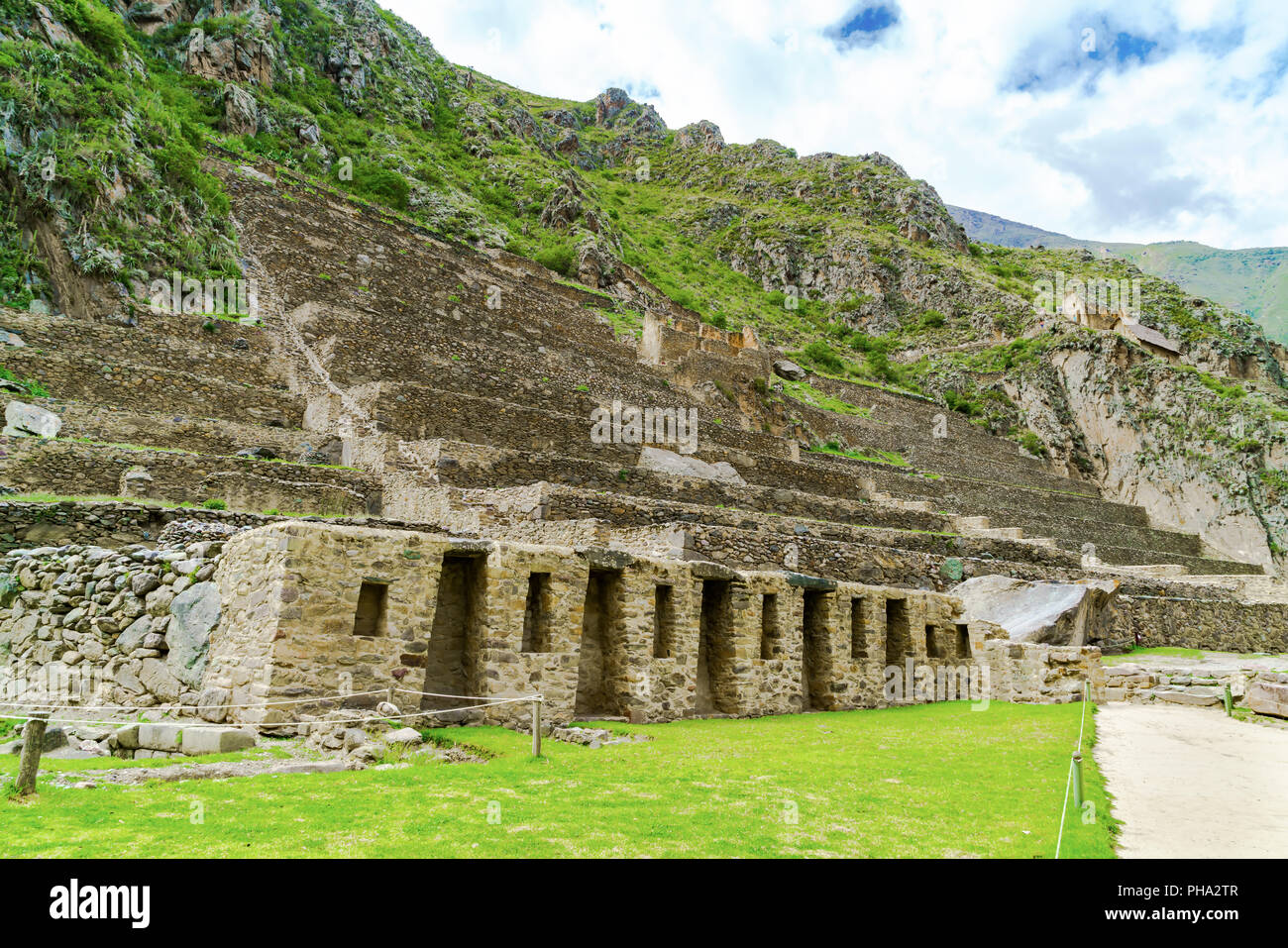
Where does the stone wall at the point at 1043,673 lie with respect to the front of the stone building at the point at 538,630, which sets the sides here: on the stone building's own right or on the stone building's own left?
on the stone building's own left

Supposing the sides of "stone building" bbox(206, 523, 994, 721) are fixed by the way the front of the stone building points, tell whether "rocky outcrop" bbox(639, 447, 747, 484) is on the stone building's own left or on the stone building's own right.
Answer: on the stone building's own left

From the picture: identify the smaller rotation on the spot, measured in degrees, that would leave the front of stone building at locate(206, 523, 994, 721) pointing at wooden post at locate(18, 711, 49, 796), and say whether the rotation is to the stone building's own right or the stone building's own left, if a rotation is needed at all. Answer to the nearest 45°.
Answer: approximately 90° to the stone building's own right

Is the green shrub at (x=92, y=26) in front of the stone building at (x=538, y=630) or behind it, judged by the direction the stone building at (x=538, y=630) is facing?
behind

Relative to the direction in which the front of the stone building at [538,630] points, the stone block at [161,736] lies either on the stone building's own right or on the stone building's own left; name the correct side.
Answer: on the stone building's own right

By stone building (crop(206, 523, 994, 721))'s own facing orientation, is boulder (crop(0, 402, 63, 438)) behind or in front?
behind

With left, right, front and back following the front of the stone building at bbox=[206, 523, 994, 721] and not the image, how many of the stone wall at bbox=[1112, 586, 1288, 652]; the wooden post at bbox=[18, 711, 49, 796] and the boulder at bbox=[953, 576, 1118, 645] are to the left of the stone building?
2

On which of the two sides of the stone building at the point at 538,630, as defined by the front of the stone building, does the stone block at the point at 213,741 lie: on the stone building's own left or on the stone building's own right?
on the stone building's own right

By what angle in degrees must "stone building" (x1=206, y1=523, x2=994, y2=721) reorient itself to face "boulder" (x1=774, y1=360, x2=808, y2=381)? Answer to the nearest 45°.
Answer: approximately 135° to its left

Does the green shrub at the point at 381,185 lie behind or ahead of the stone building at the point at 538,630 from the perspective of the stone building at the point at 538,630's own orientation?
behind

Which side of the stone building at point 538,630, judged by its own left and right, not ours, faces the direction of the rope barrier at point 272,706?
right

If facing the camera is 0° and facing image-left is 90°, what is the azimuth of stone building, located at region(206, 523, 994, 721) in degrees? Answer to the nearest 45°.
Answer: approximately 315°

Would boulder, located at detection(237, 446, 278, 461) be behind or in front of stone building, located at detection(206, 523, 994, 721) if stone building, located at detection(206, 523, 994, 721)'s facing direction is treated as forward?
behind
